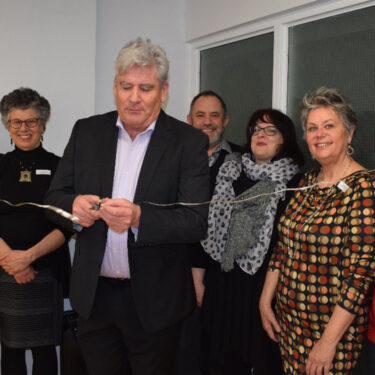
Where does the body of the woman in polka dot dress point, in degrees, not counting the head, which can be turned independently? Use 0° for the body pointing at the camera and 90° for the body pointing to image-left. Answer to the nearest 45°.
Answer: approximately 45°

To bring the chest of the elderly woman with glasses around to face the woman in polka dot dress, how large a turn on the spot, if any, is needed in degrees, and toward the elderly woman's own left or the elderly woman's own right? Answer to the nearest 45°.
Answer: approximately 45° to the elderly woman's own left

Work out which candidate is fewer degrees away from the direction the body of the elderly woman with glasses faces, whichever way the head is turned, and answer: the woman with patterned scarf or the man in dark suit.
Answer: the man in dark suit

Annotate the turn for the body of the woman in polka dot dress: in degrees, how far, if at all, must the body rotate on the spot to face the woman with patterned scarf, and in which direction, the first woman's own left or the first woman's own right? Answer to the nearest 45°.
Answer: approximately 90° to the first woman's own right

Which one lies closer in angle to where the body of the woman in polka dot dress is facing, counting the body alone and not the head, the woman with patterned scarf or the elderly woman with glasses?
the elderly woman with glasses

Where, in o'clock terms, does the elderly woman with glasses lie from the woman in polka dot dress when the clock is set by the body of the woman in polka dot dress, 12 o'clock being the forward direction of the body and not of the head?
The elderly woman with glasses is roughly at 2 o'clock from the woman in polka dot dress.

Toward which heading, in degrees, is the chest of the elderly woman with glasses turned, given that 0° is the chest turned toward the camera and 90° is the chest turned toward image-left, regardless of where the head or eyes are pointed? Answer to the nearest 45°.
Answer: approximately 0°

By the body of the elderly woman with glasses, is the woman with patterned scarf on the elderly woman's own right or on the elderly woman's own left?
on the elderly woman's own left
